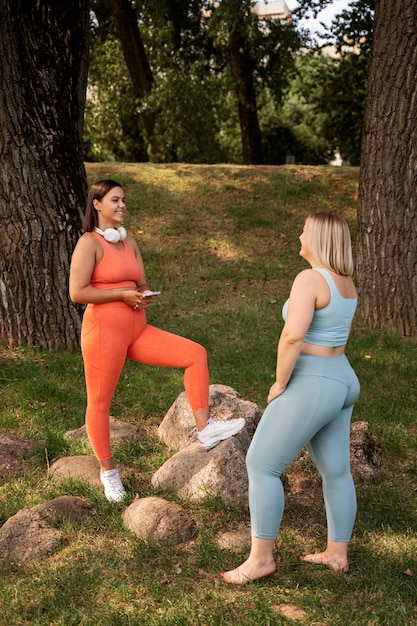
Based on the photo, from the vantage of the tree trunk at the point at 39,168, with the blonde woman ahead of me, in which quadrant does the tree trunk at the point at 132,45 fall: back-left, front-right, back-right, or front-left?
back-left

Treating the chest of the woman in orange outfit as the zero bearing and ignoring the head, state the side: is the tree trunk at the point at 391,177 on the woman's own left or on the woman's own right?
on the woman's own left

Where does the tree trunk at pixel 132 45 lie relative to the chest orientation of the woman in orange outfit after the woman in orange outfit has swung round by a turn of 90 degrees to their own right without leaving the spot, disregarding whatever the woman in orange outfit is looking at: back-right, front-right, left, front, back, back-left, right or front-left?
back-right

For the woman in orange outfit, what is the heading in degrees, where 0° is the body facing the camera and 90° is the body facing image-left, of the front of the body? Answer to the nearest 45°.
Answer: approximately 315°

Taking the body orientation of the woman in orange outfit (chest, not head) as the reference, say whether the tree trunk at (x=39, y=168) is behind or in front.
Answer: behind

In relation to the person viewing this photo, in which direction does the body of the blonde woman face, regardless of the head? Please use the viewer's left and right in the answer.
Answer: facing away from the viewer and to the left of the viewer

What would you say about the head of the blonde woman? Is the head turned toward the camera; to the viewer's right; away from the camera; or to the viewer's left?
to the viewer's left
